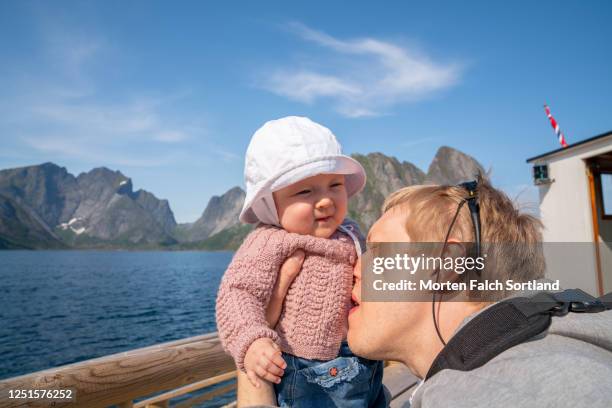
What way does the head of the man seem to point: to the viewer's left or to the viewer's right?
to the viewer's left

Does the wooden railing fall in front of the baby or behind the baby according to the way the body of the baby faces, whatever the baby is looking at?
behind

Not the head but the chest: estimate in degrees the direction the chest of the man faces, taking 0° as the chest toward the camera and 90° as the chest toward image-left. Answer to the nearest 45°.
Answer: approximately 90°

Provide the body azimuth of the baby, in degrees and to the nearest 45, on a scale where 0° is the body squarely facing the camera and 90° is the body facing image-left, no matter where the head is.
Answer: approximately 315°

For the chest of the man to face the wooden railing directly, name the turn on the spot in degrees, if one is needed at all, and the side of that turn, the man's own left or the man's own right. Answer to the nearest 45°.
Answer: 0° — they already face it
